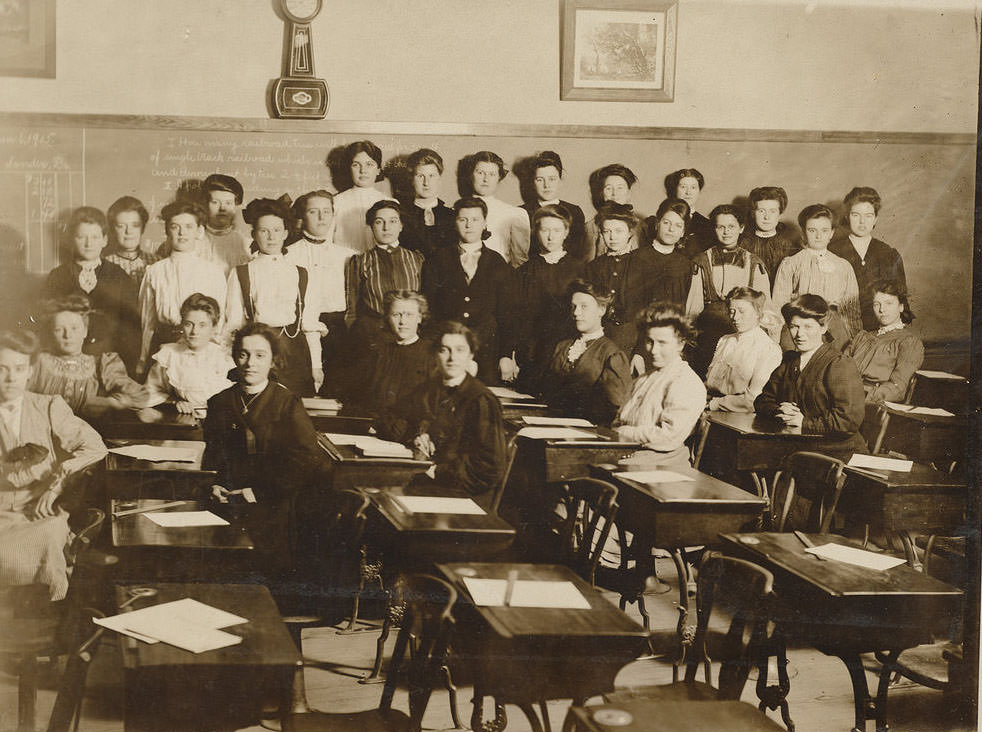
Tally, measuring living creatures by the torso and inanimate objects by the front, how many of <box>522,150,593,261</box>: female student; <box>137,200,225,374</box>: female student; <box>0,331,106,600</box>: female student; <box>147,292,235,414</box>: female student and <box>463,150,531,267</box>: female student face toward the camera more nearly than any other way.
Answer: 5

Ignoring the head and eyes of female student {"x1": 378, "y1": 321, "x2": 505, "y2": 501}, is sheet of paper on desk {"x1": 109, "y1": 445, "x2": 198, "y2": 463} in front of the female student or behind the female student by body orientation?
in front

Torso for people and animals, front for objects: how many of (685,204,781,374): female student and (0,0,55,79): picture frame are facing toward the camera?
2

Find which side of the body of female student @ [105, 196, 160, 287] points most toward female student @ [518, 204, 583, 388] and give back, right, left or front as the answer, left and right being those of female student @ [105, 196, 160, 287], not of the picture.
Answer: left

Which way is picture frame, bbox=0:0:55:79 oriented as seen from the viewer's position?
toward the camera

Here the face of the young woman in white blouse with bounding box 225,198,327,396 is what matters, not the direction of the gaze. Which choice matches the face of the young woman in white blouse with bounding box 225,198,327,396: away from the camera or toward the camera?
toward the camera

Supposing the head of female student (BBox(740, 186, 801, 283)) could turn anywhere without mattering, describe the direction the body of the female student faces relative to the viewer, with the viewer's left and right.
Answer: facing the viewer

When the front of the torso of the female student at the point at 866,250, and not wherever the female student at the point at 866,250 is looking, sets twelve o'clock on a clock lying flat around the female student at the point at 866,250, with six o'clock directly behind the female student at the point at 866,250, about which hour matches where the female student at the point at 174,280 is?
the female student at the point at 174,280 is roughly at 2 o'clock from the female student at the point at 866,250.

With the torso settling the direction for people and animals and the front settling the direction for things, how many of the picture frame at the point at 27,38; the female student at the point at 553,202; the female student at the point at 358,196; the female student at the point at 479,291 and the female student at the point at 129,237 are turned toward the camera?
5

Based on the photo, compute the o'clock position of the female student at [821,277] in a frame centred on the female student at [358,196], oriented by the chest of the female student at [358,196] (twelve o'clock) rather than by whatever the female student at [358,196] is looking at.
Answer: the female student at [821,277] is roughly at 9 o'clock from the female student at [358,196].

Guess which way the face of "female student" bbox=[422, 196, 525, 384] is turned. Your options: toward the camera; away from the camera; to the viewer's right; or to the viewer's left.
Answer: toward the camera

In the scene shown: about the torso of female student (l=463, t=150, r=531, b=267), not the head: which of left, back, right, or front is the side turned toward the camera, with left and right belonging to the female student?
front

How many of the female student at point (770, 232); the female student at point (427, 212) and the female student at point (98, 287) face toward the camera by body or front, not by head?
3
